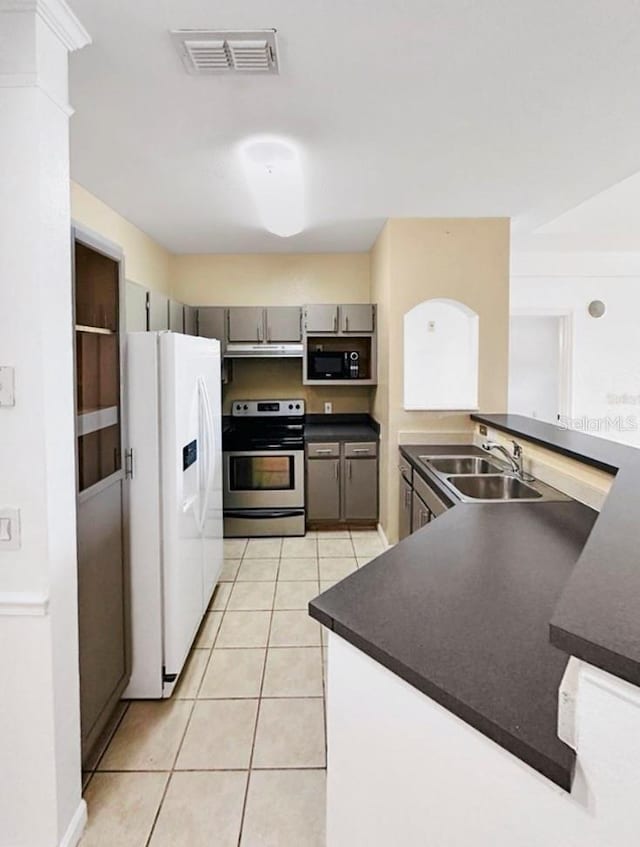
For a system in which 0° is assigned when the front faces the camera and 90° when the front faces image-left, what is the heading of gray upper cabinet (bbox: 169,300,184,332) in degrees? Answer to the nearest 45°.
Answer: approximately 270°

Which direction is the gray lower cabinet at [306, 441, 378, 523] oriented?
toward the camera

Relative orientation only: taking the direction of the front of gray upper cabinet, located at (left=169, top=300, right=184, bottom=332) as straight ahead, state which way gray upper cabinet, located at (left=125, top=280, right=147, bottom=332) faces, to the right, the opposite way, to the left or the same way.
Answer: the same way

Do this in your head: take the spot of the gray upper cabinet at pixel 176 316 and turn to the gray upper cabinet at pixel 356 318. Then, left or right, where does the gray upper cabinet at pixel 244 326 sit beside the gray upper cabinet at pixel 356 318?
left

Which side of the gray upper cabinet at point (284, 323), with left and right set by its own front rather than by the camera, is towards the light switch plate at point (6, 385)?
front

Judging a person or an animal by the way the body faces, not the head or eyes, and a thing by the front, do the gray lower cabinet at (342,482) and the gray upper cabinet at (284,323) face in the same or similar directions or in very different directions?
same or similar directions

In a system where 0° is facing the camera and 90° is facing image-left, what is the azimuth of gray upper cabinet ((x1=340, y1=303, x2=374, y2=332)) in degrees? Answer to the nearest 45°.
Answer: approximately 0°

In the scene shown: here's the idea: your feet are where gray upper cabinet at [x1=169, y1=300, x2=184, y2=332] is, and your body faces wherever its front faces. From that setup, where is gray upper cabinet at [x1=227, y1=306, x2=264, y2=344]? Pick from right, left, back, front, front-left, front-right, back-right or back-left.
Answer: front-left

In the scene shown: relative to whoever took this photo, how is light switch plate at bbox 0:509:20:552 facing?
facing the viewer

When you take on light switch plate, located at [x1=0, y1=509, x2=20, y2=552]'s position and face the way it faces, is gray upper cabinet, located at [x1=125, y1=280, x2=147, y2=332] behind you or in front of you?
behind

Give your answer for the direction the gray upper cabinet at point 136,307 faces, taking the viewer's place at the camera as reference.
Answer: facing to the right of the viewer

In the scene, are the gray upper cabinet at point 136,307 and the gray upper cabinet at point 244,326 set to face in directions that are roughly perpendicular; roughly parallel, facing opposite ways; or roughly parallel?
roughly perpendicular

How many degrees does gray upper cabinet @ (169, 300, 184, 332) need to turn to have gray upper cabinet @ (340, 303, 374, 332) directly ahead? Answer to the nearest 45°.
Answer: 0° — it already faces it

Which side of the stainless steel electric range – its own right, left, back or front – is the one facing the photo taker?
front

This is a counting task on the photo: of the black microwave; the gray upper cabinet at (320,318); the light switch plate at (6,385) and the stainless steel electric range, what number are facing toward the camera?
4

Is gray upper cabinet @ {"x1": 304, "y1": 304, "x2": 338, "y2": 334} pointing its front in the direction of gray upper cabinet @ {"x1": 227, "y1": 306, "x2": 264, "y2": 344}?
no

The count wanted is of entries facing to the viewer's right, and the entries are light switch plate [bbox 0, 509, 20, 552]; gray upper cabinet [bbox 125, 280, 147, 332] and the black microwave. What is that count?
1
